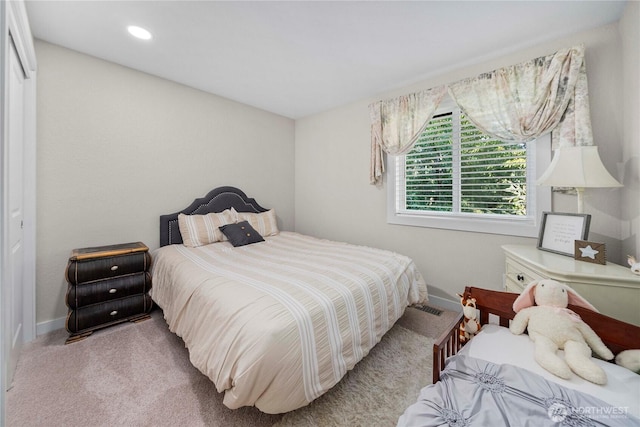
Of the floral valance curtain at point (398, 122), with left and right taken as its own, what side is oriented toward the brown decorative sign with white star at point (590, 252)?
left

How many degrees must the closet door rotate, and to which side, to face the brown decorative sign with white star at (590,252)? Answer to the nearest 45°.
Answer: approximately 45° to its right

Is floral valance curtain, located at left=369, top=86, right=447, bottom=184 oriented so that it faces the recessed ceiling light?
yes

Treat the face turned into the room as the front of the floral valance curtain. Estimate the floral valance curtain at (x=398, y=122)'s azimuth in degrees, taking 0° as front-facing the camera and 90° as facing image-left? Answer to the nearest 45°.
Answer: approximately 45°

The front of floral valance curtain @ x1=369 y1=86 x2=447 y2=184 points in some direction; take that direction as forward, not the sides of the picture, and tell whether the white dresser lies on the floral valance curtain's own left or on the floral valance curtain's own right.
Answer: on the floral valance curtain's own left

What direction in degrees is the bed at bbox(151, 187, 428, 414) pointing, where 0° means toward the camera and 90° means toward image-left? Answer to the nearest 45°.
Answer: approximately 315°

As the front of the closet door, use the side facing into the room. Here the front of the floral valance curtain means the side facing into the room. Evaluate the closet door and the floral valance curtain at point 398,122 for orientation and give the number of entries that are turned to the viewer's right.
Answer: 1

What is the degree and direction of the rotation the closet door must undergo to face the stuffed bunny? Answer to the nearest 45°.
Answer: approximately 45° to its right

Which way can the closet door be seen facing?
to the viewer's right

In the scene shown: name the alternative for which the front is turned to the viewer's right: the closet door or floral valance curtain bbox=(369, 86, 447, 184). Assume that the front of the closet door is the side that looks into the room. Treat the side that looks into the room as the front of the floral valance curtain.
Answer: the closet door

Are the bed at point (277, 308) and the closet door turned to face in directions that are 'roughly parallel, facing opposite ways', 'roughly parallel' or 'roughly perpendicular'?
roughly perpendicular

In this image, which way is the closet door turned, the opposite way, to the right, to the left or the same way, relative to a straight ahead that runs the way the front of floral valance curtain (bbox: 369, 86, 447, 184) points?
the opposite way

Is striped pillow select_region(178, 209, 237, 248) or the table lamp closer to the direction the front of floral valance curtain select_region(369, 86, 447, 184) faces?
the striped pillow

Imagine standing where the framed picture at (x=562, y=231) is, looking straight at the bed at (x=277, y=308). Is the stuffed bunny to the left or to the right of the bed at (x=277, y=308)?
left
